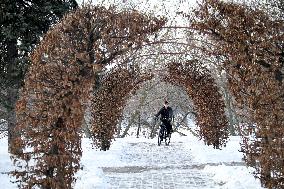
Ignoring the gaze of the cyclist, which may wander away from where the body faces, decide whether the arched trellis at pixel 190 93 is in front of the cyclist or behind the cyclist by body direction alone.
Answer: in front

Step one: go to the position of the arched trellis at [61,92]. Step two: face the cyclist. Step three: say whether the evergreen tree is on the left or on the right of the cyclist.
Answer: left

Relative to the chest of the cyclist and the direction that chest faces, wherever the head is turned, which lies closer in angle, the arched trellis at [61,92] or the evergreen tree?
the arched trellis

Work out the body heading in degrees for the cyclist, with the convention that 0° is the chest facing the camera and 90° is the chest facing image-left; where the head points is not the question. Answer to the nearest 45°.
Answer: approximately 0°

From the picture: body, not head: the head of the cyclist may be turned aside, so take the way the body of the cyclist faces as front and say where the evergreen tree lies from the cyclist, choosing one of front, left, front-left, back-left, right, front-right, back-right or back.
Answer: front-right

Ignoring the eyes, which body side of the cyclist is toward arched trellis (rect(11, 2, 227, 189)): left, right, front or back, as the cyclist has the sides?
front

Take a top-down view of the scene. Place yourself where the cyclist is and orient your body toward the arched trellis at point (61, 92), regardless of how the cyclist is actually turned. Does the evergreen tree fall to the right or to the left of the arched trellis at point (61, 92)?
right
